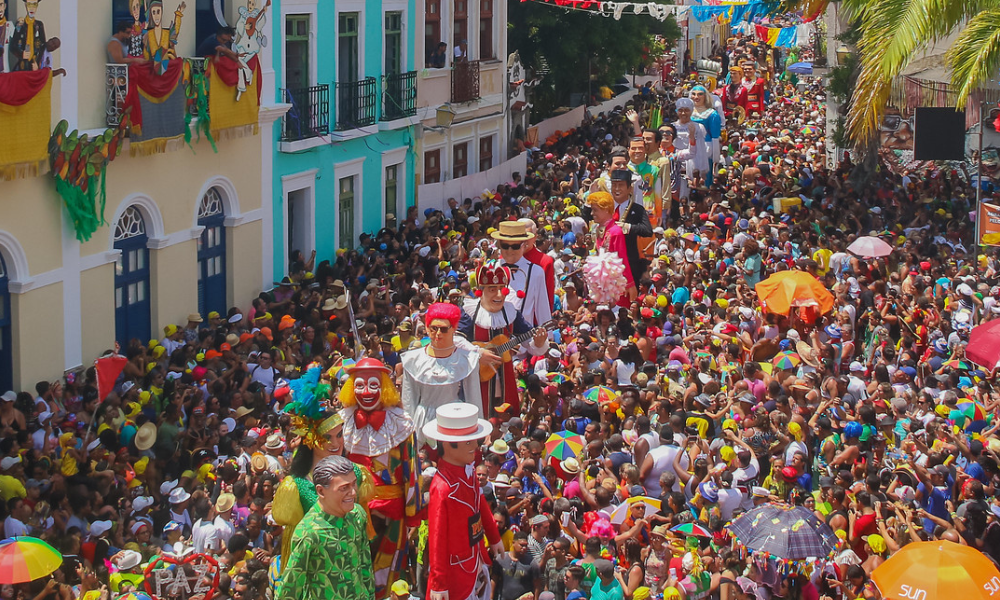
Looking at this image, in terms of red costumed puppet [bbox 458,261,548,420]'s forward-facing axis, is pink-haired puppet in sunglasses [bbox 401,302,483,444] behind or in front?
in front

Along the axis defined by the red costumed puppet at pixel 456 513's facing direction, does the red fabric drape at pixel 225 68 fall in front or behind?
behind

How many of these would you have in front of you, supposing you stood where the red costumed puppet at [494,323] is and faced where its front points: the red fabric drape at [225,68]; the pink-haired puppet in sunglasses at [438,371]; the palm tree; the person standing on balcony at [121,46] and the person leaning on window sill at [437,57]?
1

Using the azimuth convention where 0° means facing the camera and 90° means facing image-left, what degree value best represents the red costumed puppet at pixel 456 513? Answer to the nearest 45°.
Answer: approximately 315°

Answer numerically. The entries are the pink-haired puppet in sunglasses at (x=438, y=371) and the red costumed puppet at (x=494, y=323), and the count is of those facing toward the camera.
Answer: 2

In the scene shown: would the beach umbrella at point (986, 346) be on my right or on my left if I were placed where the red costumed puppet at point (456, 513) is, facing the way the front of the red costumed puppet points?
on my left

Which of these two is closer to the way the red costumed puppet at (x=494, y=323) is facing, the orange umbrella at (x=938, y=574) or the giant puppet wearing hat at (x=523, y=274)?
the orange umbrella

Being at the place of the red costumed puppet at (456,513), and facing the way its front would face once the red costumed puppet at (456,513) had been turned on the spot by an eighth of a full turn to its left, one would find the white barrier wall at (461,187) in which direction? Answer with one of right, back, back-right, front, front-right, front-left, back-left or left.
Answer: left

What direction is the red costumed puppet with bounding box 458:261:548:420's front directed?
toward the camera

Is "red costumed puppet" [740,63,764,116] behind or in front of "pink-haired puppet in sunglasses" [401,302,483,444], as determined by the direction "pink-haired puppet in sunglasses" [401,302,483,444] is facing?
behind
